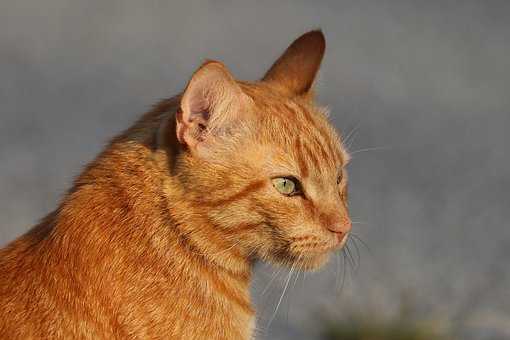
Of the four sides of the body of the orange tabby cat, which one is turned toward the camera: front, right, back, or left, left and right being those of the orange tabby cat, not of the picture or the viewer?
right
